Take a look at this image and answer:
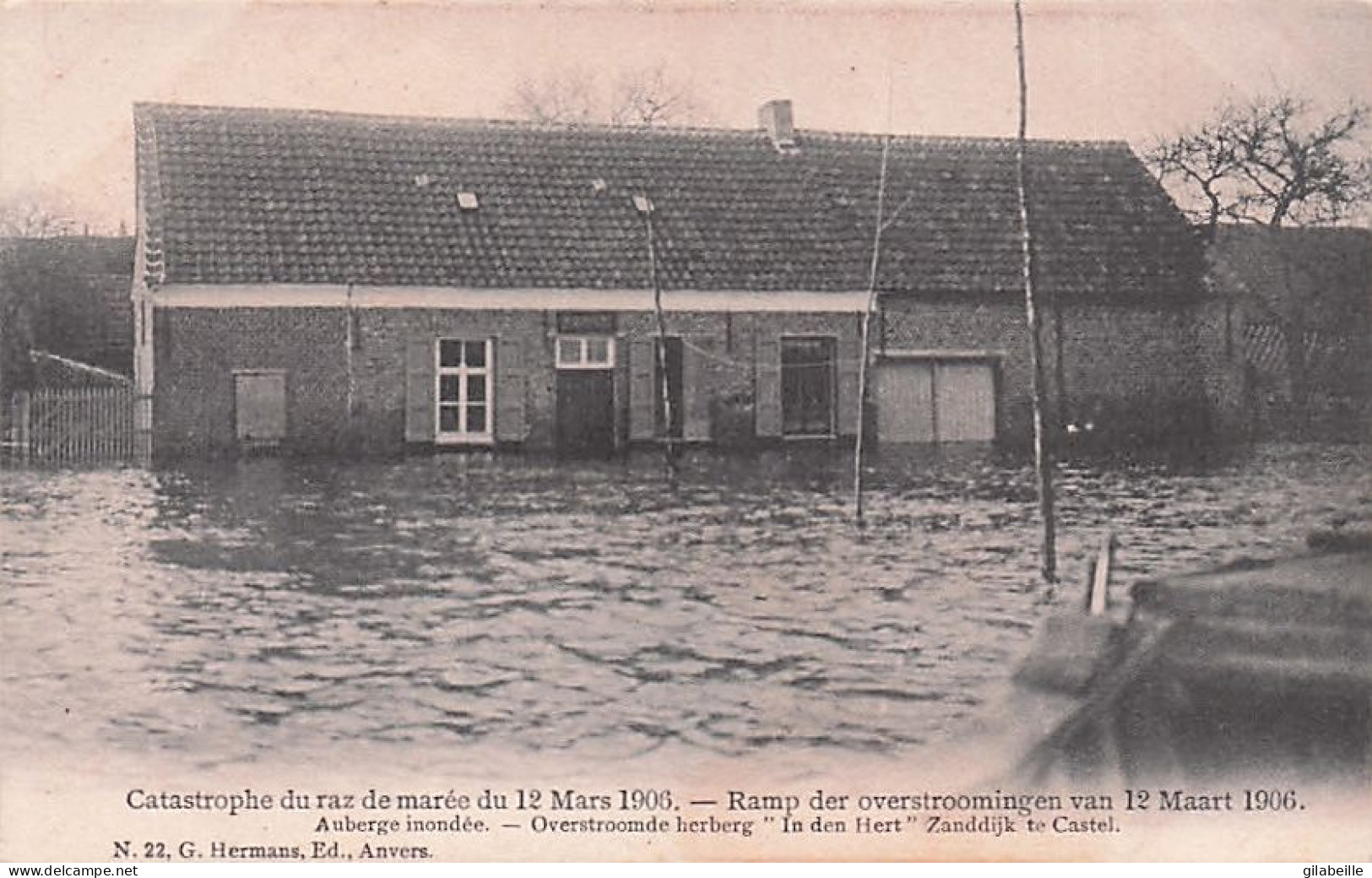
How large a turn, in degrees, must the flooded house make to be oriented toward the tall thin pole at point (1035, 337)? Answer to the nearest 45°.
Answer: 0° — it already faces it

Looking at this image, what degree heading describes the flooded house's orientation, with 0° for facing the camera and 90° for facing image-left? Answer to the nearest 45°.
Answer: approximately 0°

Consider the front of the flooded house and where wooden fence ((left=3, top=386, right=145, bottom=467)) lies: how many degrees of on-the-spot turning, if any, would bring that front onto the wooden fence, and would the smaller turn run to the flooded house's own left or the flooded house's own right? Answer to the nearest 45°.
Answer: approximately 45° to the flooded house's own right
